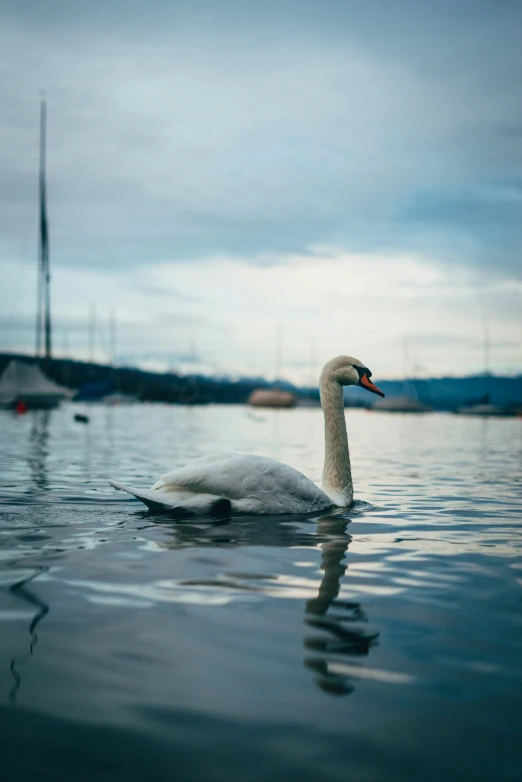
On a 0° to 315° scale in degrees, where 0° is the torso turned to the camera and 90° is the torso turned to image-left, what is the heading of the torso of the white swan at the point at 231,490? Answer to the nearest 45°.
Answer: approximately 270°
